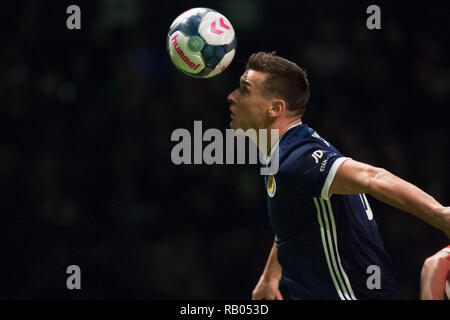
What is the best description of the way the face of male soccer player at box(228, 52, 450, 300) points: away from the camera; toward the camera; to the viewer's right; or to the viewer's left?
to the viewer's left

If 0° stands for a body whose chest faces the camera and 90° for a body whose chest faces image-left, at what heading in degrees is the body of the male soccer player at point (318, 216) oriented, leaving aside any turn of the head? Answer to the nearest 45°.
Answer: approximately 90°
